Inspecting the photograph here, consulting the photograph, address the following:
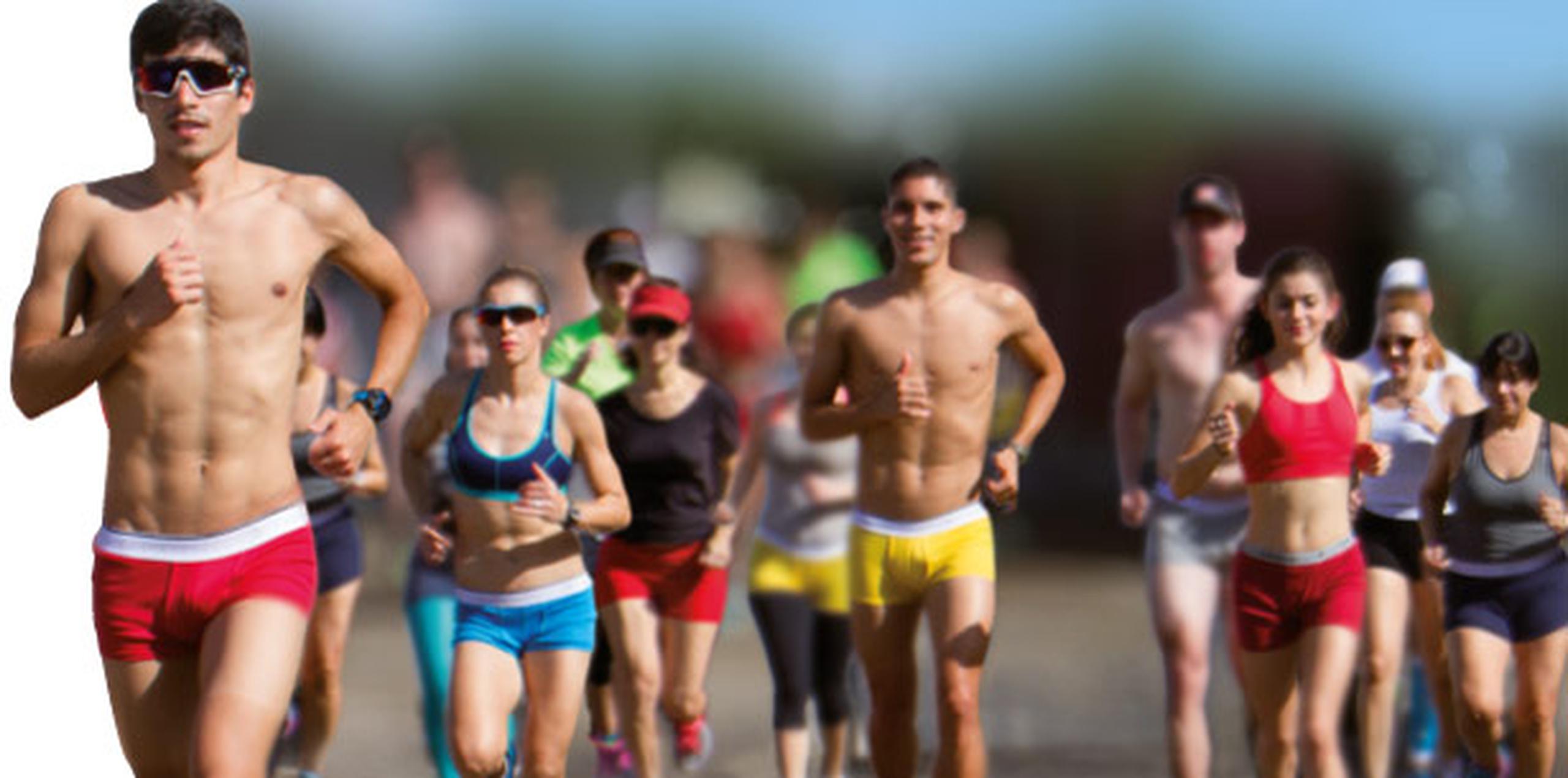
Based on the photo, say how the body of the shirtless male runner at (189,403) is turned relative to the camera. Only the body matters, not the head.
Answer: toward the camera

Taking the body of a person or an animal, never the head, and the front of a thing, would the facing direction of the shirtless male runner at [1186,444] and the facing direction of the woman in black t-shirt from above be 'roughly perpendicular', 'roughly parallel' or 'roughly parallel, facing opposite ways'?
roughly parallel

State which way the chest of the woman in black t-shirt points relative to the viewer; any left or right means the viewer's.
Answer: facing the viewer

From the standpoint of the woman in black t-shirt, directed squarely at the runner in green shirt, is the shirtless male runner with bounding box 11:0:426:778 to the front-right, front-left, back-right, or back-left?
back-left

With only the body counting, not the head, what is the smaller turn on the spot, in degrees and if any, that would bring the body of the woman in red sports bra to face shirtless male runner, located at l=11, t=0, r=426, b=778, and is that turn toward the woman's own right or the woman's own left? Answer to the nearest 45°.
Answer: approximately 45° to the woman's own right

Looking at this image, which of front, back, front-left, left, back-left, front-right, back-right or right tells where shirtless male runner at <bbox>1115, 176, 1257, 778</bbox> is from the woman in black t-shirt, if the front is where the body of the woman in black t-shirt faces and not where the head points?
left
